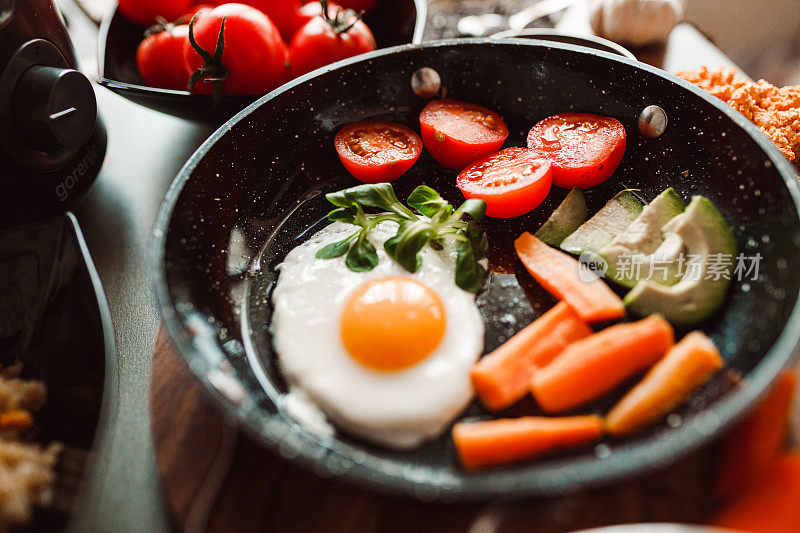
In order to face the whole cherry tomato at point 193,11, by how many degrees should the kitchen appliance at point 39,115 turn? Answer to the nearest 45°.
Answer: approximately 90° to its left

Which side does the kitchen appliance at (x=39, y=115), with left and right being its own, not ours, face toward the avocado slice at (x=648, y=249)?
front

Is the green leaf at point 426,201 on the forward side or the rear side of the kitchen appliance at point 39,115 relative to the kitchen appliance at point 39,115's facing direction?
on the forward side

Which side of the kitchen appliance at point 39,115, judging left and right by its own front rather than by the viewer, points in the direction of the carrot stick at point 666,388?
front

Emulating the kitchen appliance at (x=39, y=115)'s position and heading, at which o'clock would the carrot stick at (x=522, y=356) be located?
The carrot stick is roughly at 12 o'clock from the kitchen appliance.

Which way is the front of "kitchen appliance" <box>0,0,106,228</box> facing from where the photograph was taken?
facing the viewer and to the right of the viewer

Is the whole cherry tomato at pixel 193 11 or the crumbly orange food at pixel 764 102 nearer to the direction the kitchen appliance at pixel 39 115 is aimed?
the crumbly orange food

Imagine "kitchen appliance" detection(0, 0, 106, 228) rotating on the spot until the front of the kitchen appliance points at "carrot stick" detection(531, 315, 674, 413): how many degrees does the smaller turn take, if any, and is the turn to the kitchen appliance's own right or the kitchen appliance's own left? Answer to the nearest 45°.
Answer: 0° — it already faces it

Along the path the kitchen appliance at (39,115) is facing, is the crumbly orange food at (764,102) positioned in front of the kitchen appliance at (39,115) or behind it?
in front

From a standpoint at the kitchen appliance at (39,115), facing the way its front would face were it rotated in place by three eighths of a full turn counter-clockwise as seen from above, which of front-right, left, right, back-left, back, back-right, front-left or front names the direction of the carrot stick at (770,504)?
back-right

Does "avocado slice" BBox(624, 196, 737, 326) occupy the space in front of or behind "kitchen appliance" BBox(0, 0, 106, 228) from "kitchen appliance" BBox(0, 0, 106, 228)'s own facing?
in front
